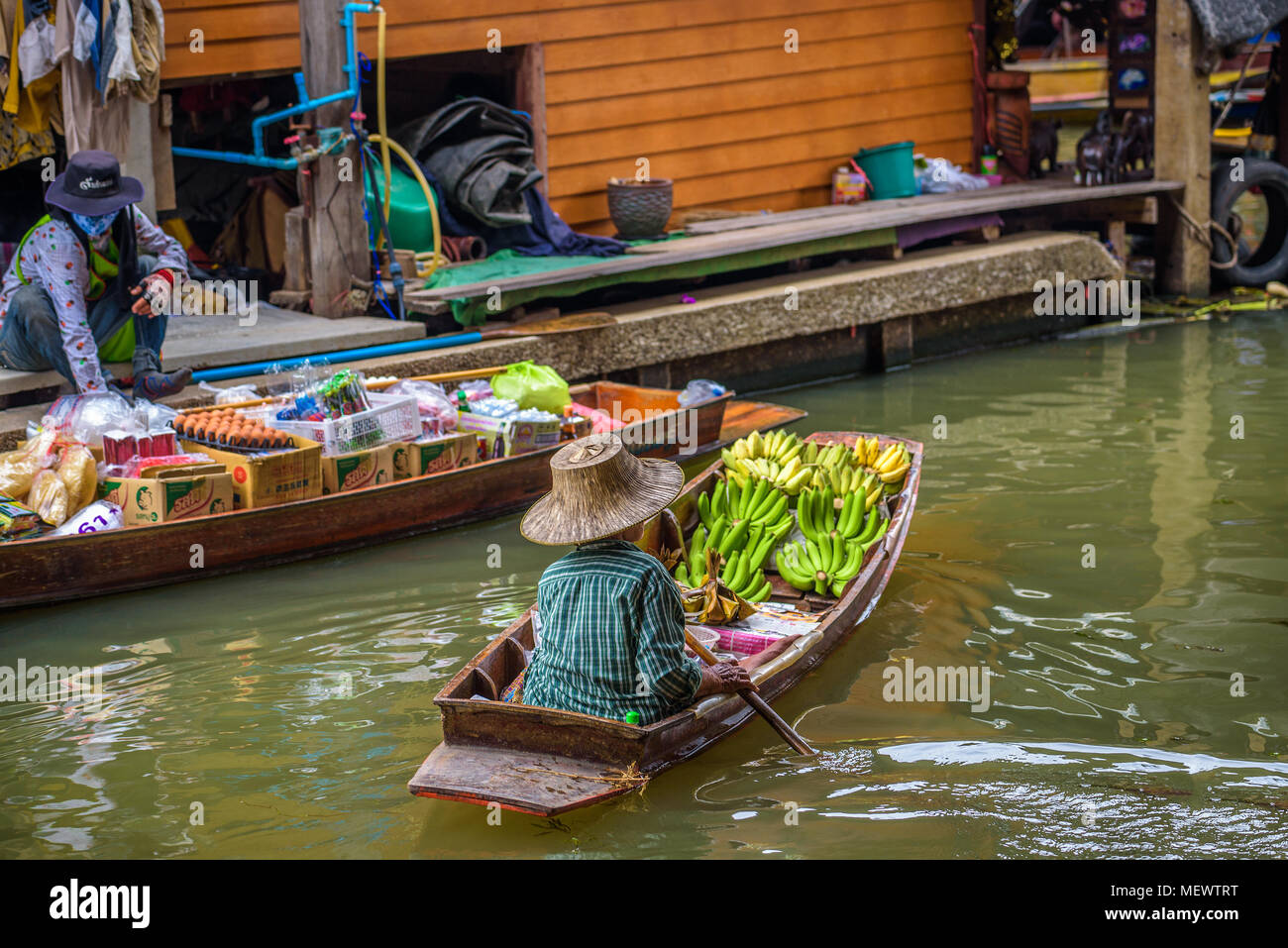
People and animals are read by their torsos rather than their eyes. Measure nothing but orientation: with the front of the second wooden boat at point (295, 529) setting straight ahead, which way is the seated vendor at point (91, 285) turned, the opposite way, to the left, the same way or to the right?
to the right

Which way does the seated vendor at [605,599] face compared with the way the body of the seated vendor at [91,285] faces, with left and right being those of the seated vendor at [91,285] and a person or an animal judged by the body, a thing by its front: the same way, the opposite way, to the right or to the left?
to the left

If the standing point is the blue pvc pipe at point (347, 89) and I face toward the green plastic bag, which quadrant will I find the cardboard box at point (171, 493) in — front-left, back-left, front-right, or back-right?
front-right

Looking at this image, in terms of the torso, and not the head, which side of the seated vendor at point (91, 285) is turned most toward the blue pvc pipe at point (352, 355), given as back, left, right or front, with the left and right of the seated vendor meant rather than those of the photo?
left

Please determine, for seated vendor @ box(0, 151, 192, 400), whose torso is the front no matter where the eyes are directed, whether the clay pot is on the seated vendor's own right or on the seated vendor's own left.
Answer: on the seated vendor's own left

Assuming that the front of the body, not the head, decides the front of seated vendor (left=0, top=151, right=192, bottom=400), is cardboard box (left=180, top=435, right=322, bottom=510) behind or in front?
in front

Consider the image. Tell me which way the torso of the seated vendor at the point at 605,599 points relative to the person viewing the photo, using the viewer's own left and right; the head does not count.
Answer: facing away from the viewer and to the right of the viewer

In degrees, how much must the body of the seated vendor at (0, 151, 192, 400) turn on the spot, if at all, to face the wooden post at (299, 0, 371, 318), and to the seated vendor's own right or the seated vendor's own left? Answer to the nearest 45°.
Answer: approximately 90° to the seated vendor's own left

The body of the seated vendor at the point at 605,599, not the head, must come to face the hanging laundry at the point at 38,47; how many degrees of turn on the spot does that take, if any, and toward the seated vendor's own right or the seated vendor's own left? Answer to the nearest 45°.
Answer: approximately 90° to the seated vendor's own left

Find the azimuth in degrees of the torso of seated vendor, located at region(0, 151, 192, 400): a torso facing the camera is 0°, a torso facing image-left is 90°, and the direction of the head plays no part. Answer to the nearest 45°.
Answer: approximately 315°

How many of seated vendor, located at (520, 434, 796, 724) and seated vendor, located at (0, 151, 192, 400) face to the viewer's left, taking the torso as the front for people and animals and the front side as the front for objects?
0

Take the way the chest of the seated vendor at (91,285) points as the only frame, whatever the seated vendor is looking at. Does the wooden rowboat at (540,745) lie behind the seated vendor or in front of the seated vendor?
in front

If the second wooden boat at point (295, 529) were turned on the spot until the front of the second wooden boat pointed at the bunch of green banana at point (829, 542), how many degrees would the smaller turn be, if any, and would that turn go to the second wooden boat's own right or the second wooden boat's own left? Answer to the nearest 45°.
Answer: approximately 90° to the second wooden boat's own right

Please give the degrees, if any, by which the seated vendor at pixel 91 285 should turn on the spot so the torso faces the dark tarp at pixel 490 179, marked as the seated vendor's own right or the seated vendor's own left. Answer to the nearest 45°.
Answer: approximately 90° to the seated vendor's own left

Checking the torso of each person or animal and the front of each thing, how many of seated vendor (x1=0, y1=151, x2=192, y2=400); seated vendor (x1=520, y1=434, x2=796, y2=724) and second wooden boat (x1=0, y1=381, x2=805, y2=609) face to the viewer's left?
0
